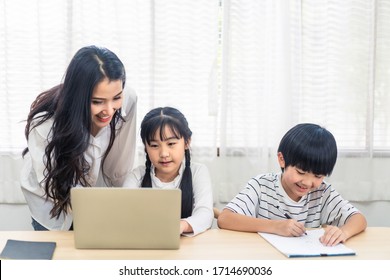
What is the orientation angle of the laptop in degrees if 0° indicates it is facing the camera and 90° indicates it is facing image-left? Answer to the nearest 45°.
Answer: approximately 180°

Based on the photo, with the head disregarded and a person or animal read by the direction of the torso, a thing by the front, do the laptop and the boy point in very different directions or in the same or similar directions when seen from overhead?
very different directions

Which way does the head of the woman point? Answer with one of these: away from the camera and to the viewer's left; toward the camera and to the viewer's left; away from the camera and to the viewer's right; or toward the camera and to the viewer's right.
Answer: toward the camera and to the viewer's right

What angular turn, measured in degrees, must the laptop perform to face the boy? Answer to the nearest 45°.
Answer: approximately 45° to its right

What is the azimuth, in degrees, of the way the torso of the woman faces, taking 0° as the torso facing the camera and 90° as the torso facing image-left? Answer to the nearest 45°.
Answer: approximately 315°

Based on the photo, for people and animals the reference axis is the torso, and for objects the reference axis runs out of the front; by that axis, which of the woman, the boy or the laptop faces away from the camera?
the laptop

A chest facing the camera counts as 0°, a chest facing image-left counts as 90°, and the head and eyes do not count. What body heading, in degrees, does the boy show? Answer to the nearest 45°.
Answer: approximately 0°
